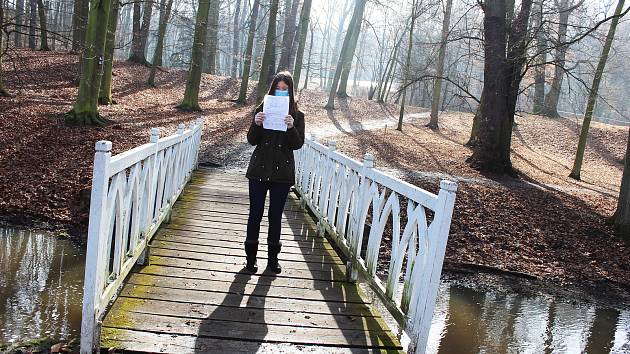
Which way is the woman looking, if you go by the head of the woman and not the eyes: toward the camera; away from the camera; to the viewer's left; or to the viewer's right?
toward the camera

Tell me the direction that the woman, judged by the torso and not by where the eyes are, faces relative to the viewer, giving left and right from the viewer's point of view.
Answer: facing the viewer

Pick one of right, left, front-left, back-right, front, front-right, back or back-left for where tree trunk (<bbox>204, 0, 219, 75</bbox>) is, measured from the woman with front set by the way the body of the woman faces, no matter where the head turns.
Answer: back

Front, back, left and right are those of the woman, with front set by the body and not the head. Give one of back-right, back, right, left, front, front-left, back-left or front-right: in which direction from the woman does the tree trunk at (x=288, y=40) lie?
back

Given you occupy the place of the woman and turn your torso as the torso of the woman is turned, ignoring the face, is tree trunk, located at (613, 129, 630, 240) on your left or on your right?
on your left

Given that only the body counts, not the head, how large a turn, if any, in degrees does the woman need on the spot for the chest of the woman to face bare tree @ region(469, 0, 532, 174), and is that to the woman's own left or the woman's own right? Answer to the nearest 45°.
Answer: approximately 135° to the woman's own left

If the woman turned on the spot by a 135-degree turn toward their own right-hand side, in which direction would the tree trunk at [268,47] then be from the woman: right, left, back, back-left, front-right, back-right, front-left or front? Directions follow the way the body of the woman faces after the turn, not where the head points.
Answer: front-right
